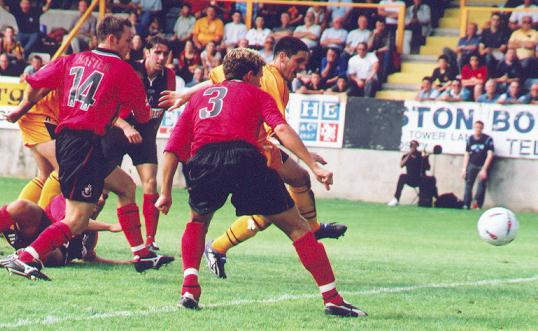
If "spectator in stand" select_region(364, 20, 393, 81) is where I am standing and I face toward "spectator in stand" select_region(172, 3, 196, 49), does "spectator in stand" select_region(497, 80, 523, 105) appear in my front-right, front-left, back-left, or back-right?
back-left

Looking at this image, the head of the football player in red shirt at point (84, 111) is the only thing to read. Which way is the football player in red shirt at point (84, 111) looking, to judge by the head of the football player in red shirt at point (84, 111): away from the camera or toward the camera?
away from the camera

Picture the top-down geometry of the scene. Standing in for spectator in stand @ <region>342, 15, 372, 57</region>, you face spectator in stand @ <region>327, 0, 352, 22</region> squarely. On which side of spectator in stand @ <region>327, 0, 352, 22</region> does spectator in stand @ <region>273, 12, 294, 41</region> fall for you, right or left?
left

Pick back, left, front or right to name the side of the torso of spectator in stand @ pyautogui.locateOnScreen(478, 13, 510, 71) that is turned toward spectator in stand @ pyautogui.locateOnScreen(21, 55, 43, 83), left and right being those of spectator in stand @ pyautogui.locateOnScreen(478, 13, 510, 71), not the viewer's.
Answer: right

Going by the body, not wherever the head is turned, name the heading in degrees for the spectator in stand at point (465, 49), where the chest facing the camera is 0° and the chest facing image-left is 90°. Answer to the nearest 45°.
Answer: approximately 45°

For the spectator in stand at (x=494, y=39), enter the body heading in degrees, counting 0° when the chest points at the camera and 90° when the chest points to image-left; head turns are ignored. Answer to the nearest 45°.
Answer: approximately 0°

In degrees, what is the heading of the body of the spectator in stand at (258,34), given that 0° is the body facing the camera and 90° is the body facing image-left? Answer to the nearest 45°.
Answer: approximately 0°
